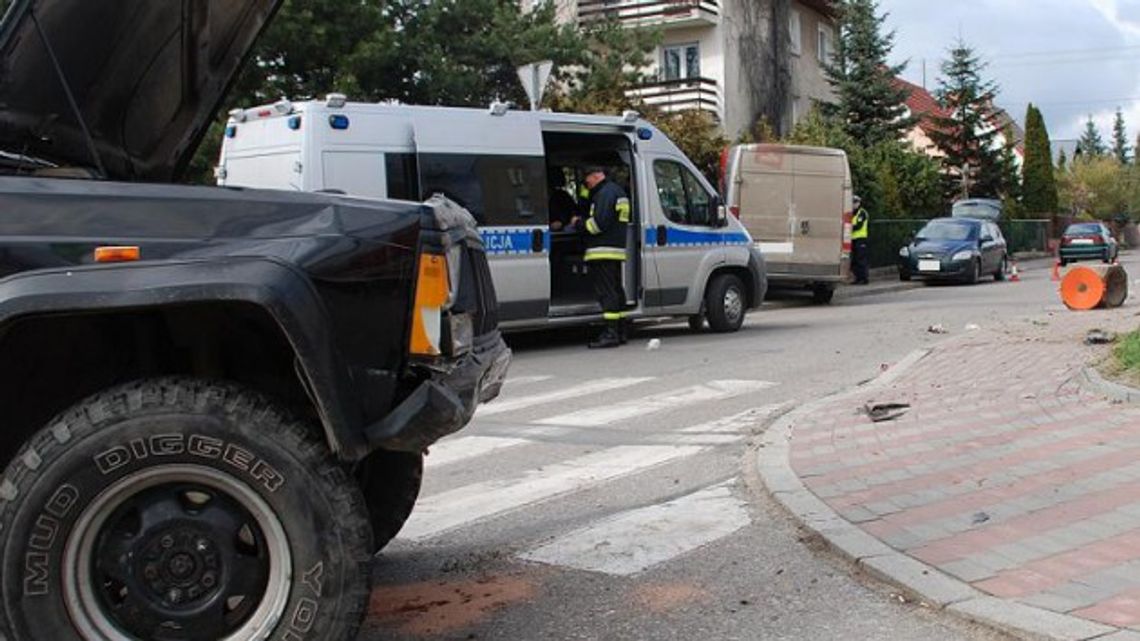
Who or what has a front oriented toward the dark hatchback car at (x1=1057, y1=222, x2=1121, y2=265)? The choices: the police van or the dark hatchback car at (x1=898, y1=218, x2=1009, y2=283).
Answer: the police van

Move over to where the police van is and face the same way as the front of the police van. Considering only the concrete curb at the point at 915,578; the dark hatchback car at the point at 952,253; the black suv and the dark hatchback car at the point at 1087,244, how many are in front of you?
2

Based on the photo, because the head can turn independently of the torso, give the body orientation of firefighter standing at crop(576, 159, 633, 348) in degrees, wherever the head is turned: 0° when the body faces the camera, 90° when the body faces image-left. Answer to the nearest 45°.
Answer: approximately 90°

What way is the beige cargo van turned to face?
away from the camera

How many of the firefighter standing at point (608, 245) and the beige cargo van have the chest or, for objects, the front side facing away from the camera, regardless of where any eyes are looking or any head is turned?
1

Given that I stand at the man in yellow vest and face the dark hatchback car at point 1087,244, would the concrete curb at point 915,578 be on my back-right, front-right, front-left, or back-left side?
back-right

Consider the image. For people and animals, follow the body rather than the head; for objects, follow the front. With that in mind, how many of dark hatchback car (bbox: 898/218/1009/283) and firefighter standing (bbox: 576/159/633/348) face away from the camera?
0

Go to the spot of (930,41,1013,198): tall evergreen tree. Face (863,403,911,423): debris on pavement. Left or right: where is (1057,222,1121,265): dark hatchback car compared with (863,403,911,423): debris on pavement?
left

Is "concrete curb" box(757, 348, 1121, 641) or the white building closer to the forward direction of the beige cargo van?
the white building

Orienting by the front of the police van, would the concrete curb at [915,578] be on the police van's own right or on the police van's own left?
on the police van's own right

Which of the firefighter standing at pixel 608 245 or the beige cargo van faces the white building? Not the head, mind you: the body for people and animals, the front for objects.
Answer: the beige cargo van

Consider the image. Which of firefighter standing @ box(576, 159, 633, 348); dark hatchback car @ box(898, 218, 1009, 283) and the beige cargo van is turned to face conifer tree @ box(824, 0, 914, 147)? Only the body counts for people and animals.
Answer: the beige cargo van

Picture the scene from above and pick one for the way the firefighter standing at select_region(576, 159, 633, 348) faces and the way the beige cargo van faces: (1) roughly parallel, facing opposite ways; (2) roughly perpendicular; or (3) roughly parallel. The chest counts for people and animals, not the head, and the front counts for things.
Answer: roughly perpendicular
